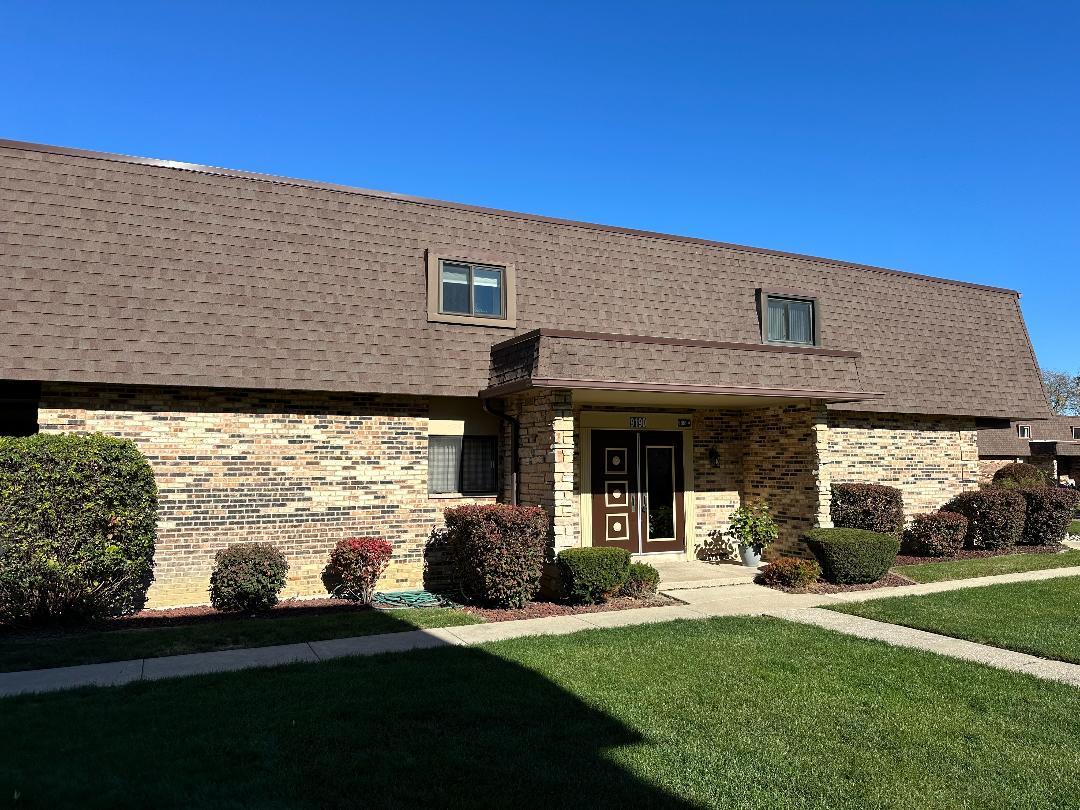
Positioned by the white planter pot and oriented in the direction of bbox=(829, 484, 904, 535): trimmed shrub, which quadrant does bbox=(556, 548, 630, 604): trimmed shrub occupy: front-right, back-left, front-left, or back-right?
back-right

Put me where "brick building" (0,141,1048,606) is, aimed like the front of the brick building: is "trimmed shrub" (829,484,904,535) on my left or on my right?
on my left

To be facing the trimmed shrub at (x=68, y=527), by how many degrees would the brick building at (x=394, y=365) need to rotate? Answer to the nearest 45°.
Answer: approximately 90° to its right

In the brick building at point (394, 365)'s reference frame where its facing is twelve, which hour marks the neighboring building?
The neighboring building is roughly at 9 o'clock from the brick building.

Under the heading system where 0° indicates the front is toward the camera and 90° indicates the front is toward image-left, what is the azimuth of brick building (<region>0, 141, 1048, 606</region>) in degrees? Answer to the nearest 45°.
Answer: approximately 315°
